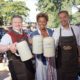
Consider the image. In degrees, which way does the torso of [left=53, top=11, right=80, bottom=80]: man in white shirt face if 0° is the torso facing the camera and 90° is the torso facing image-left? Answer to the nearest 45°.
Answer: approximately 0°
